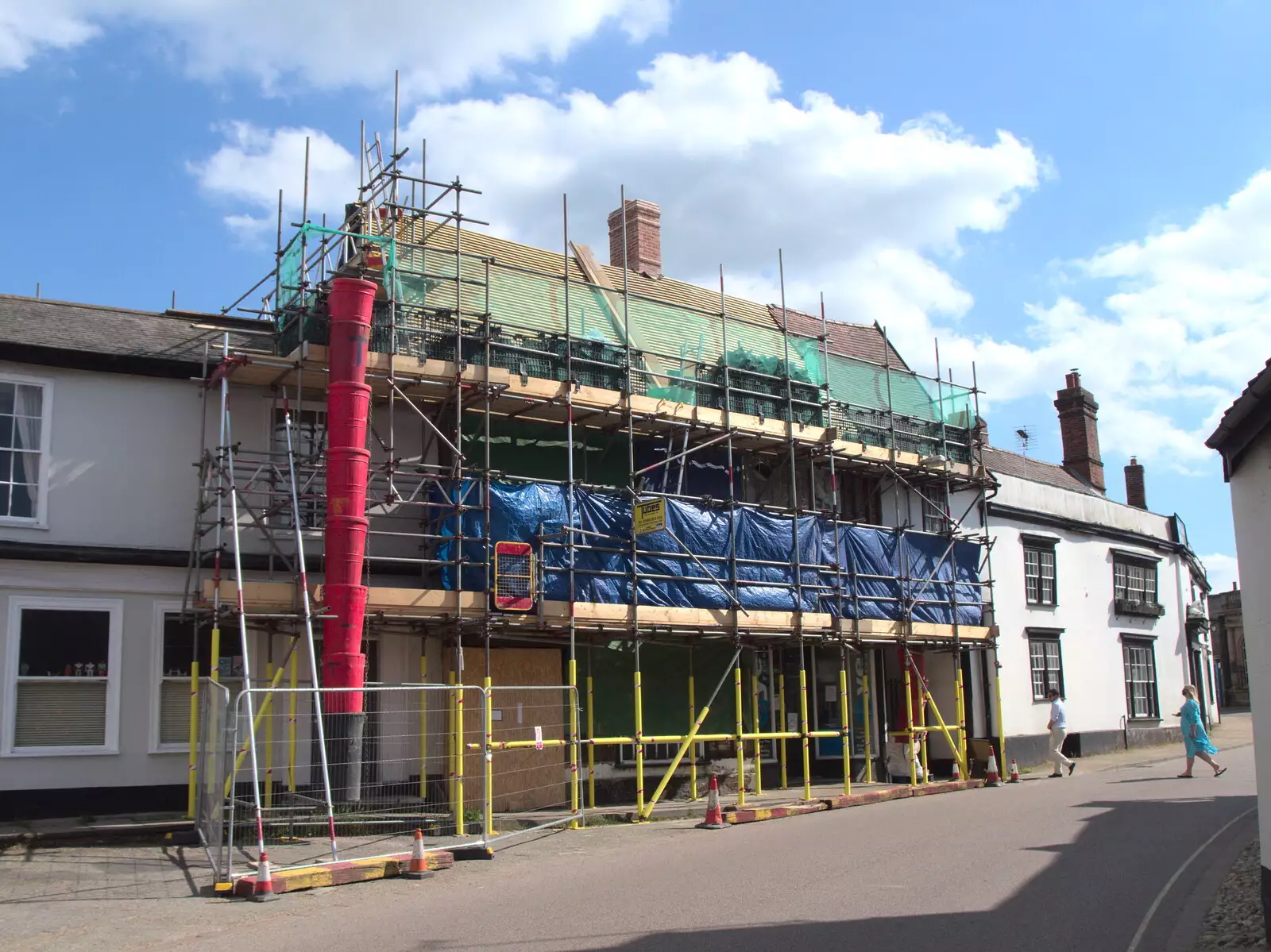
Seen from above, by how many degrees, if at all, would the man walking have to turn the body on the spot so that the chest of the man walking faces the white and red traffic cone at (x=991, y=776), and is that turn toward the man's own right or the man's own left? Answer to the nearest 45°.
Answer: approximately 45° to the man's own left

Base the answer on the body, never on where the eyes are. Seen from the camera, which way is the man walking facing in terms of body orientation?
to the viewer's left
